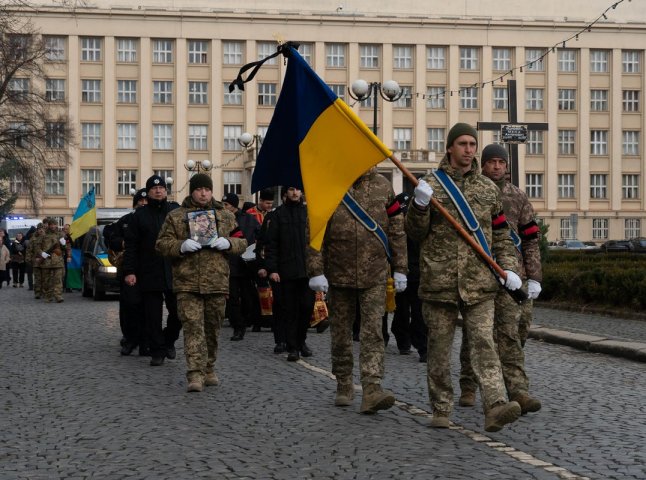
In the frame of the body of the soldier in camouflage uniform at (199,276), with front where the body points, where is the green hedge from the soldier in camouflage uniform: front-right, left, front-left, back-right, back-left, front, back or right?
back-left

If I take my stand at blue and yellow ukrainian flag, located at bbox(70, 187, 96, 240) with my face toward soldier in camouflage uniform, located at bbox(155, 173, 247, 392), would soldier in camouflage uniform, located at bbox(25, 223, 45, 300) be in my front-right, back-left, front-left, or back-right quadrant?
back-right

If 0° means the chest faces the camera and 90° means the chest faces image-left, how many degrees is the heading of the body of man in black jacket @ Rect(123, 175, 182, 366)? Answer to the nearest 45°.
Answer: approximately 0°

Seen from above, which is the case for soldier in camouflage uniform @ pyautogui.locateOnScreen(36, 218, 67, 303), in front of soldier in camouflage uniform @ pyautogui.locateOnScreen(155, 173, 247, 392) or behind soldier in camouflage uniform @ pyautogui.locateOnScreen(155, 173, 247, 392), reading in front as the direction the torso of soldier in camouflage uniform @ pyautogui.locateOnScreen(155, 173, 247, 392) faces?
behind

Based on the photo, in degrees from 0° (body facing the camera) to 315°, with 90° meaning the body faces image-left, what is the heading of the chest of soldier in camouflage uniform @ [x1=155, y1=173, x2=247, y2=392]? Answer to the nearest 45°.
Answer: approximately 0°

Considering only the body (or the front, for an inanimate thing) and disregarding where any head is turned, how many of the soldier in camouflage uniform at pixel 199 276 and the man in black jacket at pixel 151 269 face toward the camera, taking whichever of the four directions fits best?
2

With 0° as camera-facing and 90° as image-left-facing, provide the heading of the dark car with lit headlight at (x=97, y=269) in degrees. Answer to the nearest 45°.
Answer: approximately 315°
